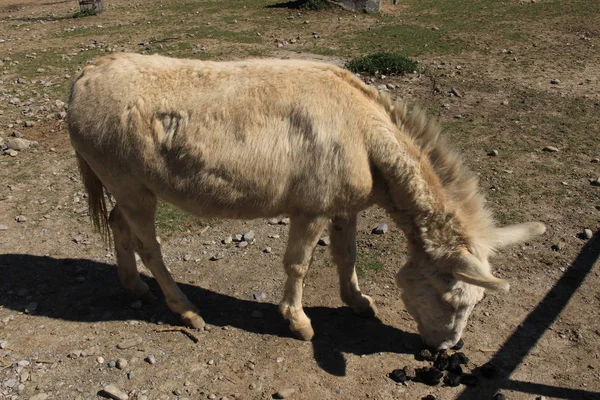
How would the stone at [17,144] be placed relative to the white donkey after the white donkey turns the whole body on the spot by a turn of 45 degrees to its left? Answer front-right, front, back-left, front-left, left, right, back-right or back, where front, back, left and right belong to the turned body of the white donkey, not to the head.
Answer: left

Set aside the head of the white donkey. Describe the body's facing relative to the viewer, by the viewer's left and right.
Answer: facing to the right of the viewer

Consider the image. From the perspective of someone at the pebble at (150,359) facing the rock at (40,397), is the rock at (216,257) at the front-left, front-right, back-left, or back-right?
back-right

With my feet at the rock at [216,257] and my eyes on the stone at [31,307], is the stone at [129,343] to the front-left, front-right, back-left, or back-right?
front-left

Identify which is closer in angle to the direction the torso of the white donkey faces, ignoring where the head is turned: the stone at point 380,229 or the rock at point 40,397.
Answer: the stone

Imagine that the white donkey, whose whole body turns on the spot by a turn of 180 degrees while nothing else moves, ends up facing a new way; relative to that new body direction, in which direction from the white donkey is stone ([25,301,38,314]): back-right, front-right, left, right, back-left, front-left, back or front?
front

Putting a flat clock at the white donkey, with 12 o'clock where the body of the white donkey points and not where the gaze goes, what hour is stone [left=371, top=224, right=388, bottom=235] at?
The stone is roughly at 10 o'clock from the white donkey.
